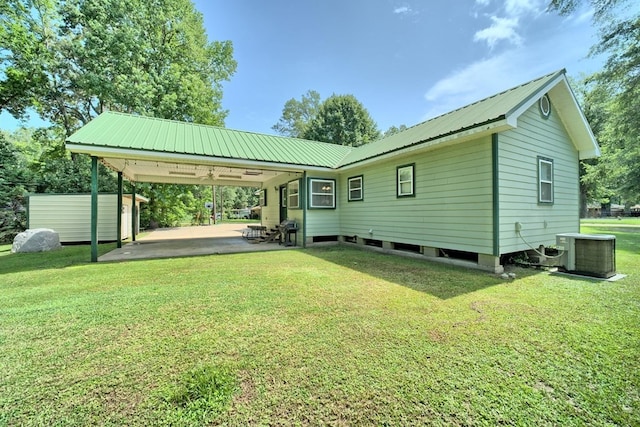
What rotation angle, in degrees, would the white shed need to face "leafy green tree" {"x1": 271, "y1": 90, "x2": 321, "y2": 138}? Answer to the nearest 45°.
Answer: approximately 45° to its left

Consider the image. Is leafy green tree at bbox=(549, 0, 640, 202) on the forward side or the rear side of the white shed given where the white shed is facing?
on the forward side

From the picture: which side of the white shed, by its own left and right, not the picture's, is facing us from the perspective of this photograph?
right

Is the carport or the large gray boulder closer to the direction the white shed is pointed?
the carport

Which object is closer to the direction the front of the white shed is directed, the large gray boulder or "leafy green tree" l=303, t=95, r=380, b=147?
the leafy green tree

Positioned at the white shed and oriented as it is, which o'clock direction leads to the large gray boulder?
The large gray boulder is roughly at 4 o'clock from the white shed.

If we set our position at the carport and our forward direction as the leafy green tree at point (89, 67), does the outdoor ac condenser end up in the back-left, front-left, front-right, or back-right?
back-right

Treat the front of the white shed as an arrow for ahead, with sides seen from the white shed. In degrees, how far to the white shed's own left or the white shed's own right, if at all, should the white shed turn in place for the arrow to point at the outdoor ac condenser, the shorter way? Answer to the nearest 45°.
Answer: approximately 45° to the white shed's own right

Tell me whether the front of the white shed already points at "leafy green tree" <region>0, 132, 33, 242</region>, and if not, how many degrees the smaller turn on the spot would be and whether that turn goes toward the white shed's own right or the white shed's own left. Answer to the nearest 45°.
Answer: approximately 135° to the white shed's own left

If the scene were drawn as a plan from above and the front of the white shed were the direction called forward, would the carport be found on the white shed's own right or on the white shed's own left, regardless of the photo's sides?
on the white shed's own right
